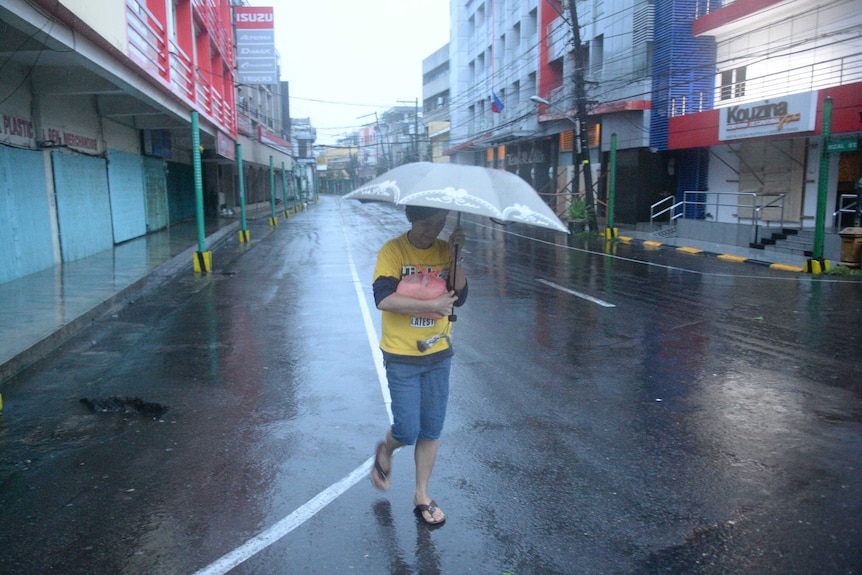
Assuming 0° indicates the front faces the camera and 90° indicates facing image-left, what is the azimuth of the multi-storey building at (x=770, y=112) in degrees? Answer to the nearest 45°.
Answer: approximately 45°

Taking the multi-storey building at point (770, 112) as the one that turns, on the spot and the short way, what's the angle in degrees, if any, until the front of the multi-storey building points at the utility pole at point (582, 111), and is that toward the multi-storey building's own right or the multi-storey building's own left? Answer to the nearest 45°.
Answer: approximately 45° to the multi-storey building's own right

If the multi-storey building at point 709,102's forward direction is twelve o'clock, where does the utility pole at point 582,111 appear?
The utility pole is roughly at 1 o'clock from the multi-storey building.

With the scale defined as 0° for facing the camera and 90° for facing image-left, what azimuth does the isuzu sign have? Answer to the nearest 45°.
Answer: approximately 0°

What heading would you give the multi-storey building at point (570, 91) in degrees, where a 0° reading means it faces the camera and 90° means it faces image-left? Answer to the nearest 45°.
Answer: approximately 45°

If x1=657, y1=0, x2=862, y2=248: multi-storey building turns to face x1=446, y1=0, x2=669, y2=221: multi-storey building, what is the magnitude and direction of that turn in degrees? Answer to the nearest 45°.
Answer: approximately 90° to its right

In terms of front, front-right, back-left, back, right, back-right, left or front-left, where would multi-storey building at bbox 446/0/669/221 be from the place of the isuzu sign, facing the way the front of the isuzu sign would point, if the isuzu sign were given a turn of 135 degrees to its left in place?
front-right

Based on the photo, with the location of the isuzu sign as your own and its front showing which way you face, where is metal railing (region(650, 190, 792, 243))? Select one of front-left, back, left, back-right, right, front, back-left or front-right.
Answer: front-left

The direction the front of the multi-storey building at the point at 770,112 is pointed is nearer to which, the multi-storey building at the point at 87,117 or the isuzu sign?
the multi-storey building

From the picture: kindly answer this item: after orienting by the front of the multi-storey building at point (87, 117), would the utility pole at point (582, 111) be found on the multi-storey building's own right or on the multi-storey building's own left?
on the multi-storey building's own left
